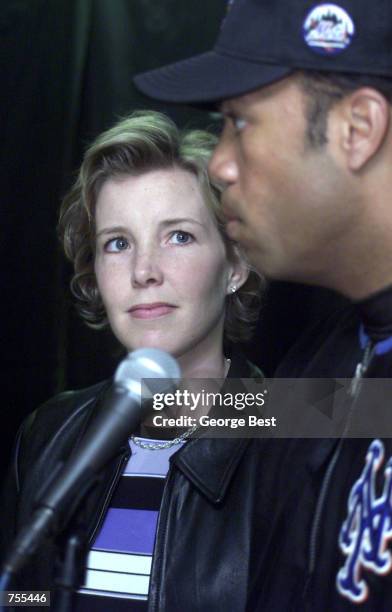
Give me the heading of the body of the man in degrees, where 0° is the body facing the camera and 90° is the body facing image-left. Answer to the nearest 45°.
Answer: approximately 45°

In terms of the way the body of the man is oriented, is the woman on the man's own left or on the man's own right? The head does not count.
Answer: on the man's own right

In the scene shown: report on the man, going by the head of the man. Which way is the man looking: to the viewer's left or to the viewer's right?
to the viewer's left
